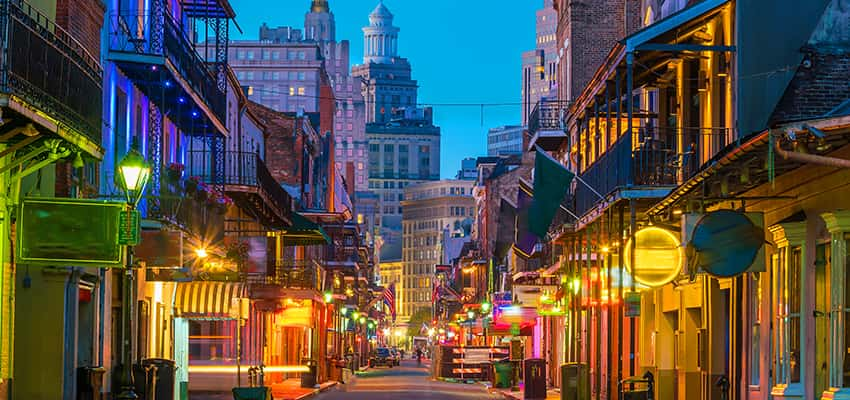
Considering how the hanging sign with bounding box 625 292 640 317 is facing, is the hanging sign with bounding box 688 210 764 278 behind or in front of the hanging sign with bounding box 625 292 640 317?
in front

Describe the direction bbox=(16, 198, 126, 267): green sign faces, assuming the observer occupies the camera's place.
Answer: facing the viewer

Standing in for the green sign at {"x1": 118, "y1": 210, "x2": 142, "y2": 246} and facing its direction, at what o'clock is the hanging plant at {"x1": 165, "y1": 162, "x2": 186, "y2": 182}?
The hanging plant is roughly at 6 o'clock from the green sign.

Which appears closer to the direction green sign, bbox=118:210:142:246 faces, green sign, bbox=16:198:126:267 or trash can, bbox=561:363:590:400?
the green sign

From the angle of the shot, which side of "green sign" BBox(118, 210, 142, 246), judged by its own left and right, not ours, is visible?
front

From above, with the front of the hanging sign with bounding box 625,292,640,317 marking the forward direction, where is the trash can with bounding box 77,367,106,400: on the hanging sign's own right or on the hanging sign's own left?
on the hanging sign's own right

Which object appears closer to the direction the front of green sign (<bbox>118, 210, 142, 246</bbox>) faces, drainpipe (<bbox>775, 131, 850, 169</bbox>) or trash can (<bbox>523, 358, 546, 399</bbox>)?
the drainpipe

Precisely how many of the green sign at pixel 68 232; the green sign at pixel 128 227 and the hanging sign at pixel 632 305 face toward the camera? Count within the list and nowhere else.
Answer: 3

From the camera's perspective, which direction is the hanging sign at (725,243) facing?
toward the camera

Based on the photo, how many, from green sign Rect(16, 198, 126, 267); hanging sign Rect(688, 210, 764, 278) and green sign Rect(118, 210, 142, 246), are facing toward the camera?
3

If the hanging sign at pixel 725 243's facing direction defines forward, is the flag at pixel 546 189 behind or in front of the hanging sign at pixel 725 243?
behind
